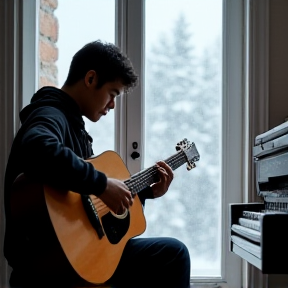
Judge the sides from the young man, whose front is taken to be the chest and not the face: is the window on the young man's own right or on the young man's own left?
on the young man's own left

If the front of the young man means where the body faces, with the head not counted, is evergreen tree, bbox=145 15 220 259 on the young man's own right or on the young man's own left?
on the young man's own left

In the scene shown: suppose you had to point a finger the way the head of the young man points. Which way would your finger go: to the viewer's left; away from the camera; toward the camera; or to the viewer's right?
to the viewer's right

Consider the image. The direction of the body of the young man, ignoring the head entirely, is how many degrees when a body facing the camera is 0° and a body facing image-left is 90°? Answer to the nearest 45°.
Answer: approximately 270°
